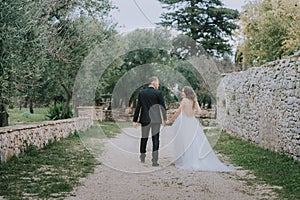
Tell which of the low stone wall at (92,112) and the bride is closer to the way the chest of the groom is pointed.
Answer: the low stone wall

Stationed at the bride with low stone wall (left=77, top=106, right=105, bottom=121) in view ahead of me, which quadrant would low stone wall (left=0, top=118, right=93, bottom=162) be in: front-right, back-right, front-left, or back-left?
front-left

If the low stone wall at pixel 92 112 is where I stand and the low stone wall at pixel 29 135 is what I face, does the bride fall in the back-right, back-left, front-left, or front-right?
front-left

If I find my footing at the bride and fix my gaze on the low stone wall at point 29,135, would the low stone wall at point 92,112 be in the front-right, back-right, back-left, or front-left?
front-right

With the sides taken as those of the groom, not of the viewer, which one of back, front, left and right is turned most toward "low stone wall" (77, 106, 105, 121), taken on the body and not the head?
front

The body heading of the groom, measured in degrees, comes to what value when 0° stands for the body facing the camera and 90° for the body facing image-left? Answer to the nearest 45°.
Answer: approximately 180°

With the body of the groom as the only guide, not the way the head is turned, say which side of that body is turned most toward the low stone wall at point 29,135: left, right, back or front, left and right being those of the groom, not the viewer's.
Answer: left

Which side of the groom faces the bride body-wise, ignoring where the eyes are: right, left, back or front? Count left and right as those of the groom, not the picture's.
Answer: right
